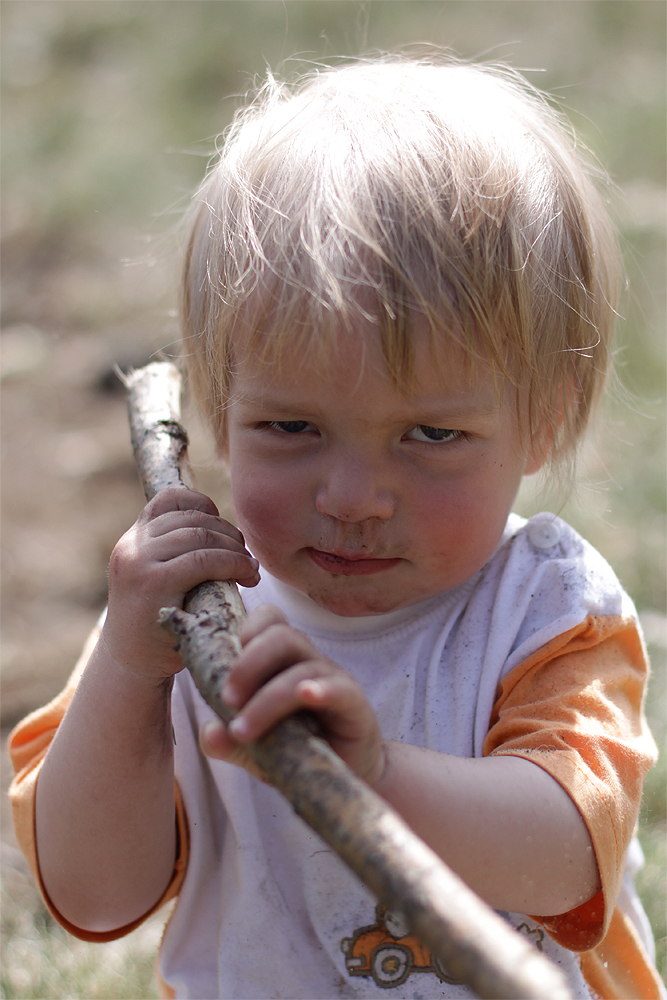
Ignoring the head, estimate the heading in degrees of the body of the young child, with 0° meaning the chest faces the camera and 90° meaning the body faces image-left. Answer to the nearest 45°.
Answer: approximately 0°
